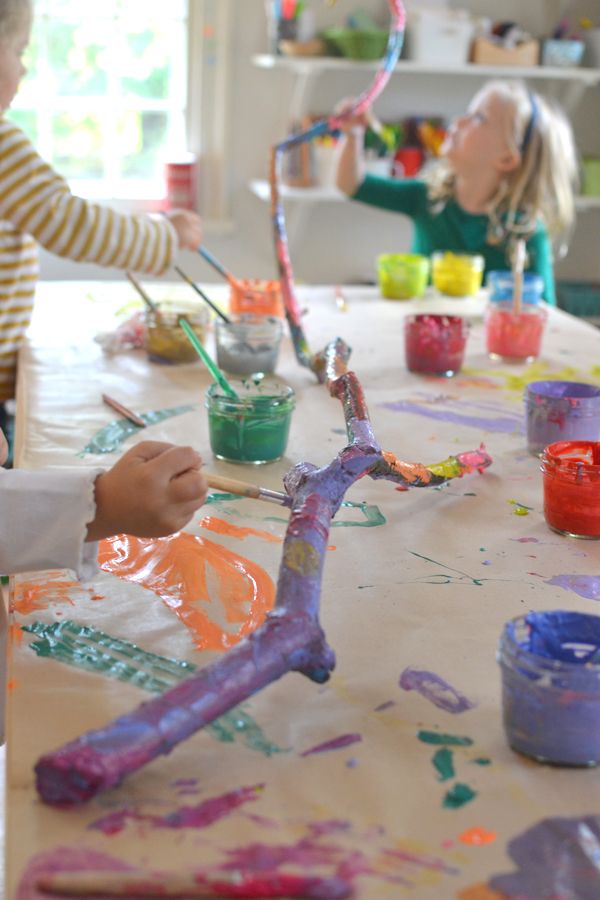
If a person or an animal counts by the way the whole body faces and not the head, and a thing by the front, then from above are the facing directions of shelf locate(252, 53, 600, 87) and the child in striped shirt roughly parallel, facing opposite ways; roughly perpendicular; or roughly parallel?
roughly perpendicular

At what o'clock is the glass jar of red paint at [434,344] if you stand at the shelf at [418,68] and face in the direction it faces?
The glass jar of red paint is roughly at 12 o'clock from the shelf.

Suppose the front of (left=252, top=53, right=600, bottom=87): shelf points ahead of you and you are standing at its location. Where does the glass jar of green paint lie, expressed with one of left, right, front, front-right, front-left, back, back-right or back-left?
front

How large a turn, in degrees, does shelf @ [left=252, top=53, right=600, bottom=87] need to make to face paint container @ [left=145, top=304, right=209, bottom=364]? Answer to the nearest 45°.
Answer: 0° — it already faces it

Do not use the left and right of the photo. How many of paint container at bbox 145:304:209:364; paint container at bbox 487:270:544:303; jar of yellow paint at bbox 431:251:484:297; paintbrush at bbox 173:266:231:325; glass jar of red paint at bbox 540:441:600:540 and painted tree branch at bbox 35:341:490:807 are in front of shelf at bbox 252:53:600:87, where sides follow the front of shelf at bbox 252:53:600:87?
6

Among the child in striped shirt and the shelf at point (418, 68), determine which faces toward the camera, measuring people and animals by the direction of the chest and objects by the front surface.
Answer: the shelf

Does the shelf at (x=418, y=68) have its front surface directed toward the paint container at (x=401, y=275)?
yes

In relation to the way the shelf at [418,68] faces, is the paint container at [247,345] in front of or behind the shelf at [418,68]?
in front

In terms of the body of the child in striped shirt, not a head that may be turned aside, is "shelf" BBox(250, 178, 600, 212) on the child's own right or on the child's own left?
on the child's own left

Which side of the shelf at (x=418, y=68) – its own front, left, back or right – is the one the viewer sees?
front

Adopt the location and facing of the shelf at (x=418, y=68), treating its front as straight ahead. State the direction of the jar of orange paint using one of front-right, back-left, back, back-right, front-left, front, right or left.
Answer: front

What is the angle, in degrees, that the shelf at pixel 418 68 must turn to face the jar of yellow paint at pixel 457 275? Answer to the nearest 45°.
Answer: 0° — it already faces it

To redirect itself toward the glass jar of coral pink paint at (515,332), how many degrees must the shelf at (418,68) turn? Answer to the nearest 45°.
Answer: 0° — it already faces it

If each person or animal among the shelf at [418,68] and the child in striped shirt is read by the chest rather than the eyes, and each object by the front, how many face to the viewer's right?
1

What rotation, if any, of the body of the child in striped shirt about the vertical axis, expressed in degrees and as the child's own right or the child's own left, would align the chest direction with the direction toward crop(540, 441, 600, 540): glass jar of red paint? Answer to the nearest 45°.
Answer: approximately 45° to the child's own right

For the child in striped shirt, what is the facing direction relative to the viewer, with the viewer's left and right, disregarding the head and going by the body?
facing to the right of the viewer

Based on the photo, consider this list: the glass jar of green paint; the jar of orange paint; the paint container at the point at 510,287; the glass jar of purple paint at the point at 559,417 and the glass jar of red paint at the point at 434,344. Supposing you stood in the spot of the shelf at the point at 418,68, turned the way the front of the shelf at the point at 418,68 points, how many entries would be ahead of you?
5

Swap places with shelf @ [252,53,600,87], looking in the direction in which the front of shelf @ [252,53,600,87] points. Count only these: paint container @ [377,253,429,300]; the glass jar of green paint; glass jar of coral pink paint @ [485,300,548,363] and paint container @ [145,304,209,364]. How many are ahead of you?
4

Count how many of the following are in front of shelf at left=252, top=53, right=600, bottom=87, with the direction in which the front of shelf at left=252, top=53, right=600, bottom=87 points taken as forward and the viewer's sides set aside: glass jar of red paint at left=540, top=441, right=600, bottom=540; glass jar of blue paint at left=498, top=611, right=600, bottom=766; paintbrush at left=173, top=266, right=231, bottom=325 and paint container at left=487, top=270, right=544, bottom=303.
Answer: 4

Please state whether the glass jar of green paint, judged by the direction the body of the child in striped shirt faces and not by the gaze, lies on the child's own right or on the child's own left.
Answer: on the child's own right
